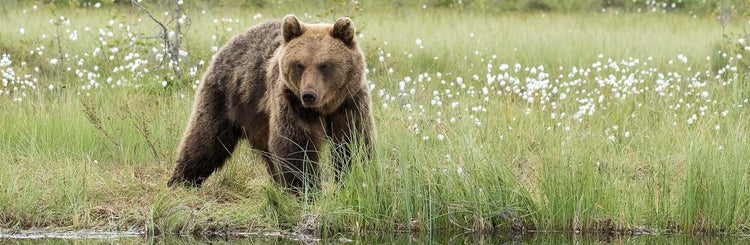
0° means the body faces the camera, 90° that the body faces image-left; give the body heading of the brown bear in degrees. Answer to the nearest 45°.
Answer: approximately 315°
